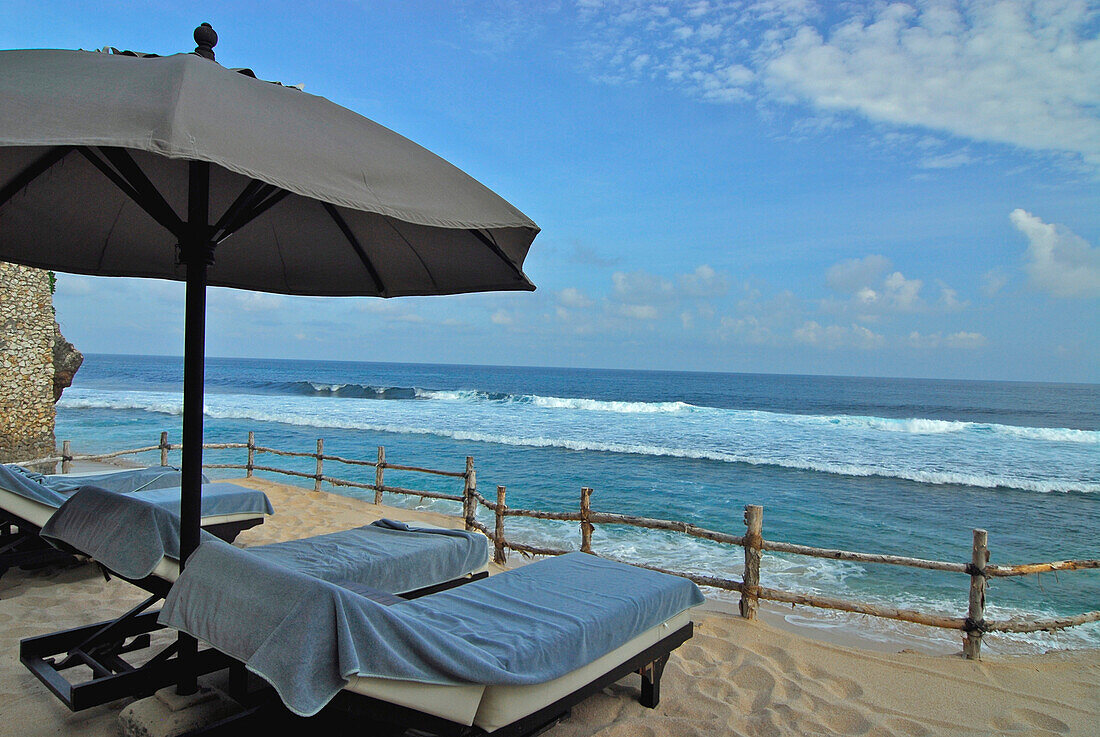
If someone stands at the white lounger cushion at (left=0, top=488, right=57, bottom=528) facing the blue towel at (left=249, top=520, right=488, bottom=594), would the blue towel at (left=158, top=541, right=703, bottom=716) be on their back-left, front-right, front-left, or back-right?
front-right

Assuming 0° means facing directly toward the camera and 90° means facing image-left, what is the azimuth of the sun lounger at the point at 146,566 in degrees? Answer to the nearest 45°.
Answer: approximately 225°

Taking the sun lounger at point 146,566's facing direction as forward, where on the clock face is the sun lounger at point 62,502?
the sun lounger at point 62,502 is roughly at 10 o'clock from the sun lounger at point 146,566.

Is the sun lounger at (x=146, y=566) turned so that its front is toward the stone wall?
no

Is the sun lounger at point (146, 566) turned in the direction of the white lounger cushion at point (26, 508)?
no

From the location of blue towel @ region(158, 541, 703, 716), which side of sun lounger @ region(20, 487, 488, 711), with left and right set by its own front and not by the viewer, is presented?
right
